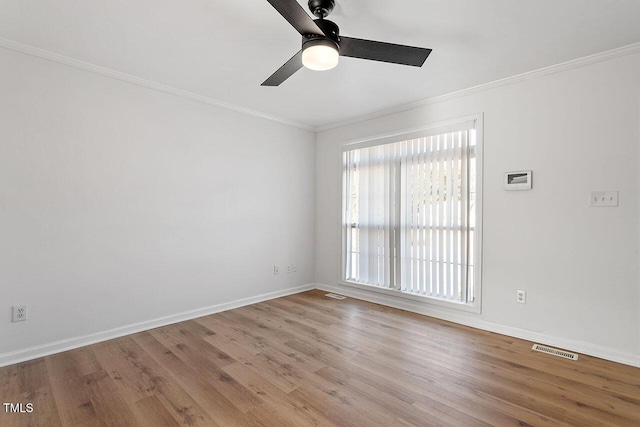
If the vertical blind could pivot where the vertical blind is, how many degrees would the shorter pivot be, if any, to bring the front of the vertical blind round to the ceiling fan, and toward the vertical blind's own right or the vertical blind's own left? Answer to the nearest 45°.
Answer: approximately 45° to the vertical blind's own left

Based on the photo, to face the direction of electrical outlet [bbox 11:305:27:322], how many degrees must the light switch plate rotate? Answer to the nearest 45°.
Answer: approximately 45° to its right

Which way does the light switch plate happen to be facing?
toward the camera

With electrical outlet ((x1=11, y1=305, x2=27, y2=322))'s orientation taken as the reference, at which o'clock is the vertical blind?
The vertical blind is roughly at 10 o'clock from the electrical outlet.

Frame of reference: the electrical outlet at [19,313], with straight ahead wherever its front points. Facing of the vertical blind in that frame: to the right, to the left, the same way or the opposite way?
to the right

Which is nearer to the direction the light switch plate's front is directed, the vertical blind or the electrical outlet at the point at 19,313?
the electrical outlet

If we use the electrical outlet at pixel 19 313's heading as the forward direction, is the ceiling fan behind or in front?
in front

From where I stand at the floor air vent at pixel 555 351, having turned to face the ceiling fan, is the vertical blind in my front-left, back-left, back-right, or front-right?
front-right

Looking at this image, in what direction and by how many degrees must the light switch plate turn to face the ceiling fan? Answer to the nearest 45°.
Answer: approximately 45° to its right

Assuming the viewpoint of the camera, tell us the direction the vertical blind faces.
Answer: facing the viewer and to the left of the viewer

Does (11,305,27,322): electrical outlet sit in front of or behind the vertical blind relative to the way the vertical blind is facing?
in front

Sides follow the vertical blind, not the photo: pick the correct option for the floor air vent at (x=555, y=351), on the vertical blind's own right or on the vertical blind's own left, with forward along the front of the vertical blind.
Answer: on the vertical blind's own left

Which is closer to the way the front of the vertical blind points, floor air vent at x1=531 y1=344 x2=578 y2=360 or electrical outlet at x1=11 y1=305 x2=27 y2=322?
the electrical outlet
